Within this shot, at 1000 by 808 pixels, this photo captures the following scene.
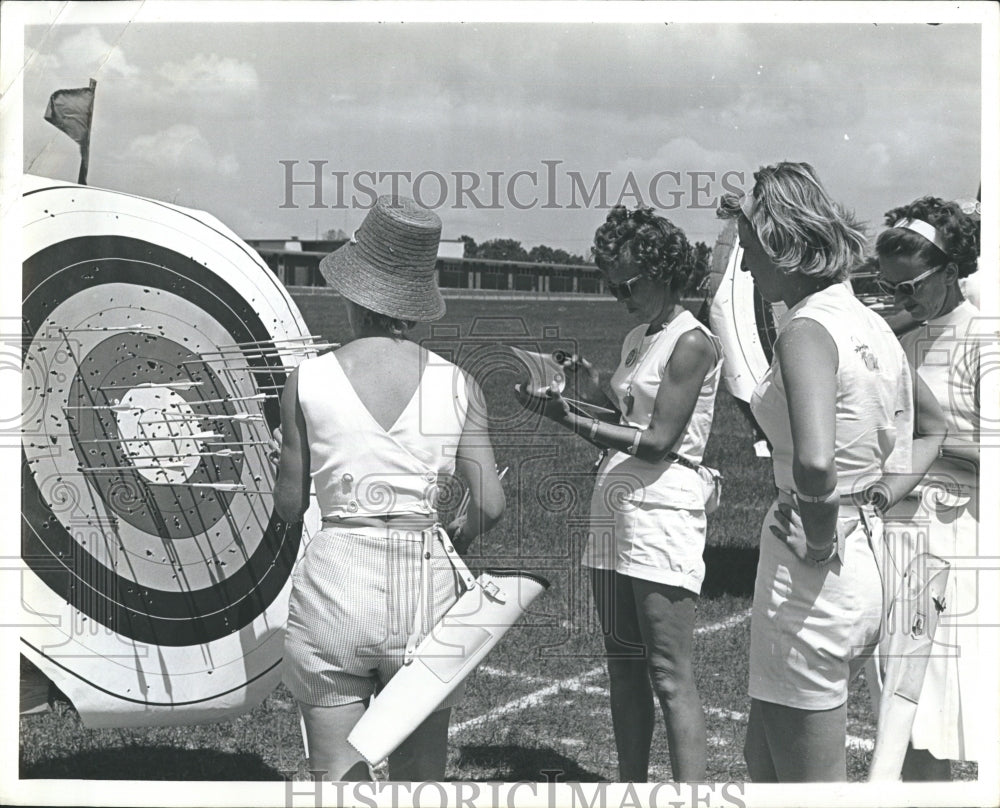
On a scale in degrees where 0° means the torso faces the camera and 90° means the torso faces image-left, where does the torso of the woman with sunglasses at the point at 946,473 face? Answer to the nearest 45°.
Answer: approximately 45°

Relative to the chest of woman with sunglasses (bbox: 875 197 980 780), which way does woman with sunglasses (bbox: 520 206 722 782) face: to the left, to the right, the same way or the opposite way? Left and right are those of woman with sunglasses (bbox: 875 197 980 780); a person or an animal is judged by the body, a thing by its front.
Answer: the same way

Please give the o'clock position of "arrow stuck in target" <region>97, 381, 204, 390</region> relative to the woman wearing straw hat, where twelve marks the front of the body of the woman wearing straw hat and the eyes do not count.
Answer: The arrow stuck in target is roughly at 11 o'clock from the woman wearing straw hat.

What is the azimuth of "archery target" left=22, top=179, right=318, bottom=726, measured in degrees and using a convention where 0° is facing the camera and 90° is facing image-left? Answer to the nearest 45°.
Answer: approximately 315°

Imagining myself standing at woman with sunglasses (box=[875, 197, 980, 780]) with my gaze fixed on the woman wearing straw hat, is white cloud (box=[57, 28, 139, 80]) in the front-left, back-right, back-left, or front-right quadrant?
front-right

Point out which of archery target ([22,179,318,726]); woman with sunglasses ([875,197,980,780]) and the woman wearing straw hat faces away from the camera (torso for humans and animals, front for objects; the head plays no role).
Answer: the woman wearing straw hat

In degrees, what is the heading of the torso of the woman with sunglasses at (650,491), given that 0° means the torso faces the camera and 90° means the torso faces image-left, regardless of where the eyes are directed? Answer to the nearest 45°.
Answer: approximately 45°

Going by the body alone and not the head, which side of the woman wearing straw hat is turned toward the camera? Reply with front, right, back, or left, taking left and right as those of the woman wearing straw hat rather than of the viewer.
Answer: back

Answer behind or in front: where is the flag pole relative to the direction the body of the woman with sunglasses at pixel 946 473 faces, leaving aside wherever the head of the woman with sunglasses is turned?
in front

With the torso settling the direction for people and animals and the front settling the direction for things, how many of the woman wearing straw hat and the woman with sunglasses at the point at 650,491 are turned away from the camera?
1

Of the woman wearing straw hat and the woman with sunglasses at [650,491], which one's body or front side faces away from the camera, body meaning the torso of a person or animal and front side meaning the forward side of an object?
the woman wearing straw hat

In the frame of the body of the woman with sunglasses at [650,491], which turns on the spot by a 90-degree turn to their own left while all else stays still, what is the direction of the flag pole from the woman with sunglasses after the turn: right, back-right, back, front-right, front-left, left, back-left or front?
back-right

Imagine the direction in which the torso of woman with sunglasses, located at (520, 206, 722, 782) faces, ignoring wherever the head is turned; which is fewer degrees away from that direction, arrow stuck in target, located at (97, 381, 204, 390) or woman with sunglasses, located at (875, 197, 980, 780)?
the arrow stuck in target

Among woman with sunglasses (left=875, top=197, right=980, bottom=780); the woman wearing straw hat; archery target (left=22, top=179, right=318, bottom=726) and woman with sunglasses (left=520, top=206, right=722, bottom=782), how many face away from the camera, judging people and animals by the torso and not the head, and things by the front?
1

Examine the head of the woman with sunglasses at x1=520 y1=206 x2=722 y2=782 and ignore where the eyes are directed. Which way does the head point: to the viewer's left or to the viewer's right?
to the viewer's left

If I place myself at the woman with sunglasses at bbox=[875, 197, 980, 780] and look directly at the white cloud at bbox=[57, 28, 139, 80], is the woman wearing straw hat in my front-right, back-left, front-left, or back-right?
front-left

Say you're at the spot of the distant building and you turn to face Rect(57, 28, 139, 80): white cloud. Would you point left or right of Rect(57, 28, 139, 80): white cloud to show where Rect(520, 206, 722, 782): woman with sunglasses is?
left

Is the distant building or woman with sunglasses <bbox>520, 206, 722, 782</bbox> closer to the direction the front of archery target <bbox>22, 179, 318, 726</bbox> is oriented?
the woman with sunglasses
